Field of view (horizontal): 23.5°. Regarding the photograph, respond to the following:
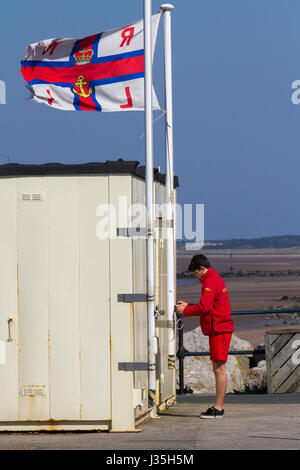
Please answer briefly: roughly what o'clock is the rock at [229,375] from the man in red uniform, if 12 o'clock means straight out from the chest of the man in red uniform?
The rock is roughly at 3 o'clock from the man in red uniform.

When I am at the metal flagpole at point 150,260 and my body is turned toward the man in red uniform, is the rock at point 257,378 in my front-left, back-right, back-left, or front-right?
front-left

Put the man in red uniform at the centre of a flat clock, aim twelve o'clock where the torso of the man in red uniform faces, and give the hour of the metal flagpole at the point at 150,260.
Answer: The metal flagpole is roughly at 11 o'clock from the man in red uniform.

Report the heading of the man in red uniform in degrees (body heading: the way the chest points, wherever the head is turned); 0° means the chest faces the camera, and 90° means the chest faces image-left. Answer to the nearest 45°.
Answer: approximately 90°
